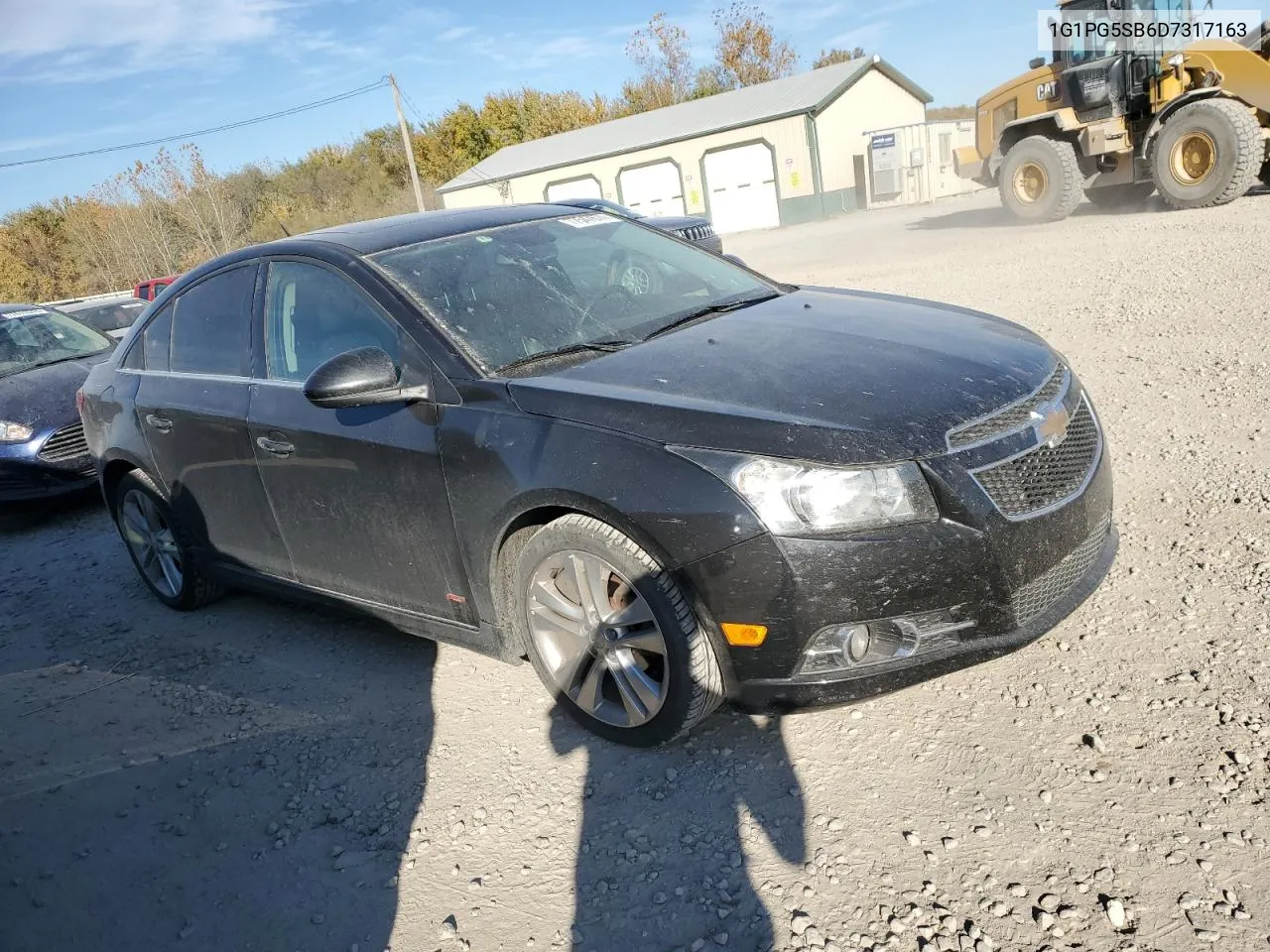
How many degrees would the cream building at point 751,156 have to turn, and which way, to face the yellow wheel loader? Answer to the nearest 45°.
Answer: approximately 45° to its left

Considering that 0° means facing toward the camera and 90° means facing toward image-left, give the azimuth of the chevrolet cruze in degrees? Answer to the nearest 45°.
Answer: approximately 315°

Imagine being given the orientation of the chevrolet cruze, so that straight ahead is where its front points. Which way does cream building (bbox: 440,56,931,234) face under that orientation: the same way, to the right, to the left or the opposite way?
to the right

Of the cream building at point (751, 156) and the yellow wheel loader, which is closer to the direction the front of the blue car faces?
the yellow wheel loader

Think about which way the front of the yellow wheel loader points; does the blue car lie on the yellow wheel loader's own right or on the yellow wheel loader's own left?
on the yellow wheel loader's own right

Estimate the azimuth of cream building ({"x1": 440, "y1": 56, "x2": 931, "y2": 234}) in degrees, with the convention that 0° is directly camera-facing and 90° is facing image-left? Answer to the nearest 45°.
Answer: approximately 45°

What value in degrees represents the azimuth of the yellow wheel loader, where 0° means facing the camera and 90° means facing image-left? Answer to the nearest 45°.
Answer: approximately 315°
